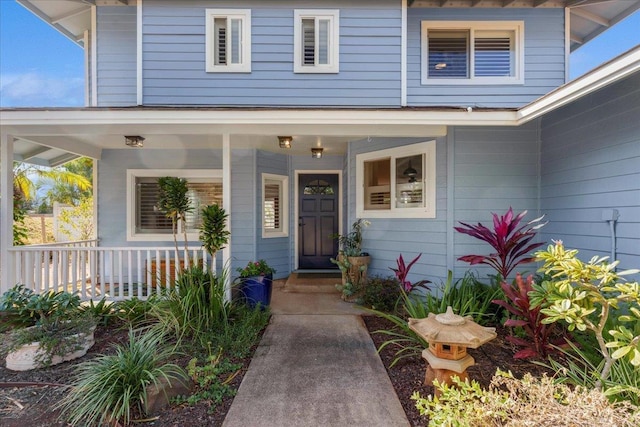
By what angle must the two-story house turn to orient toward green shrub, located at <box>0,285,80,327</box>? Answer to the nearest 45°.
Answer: approximately 45° to its right

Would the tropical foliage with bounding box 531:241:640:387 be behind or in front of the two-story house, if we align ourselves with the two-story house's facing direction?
in front

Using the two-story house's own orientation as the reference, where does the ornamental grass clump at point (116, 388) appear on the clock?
The ornamental grass clump is roughly at 1 o'clock from the two-story house.

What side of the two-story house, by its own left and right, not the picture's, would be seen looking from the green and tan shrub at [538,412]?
front

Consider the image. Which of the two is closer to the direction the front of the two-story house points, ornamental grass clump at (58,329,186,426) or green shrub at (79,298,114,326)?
the ornamental grass clump

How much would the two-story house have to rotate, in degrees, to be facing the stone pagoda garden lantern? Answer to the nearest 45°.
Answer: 0° — it already faces it

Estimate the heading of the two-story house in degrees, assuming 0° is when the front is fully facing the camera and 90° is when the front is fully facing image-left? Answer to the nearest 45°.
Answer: approximately 0°

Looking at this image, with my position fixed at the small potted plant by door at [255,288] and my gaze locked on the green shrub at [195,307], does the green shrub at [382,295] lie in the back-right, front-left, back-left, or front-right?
back-left
